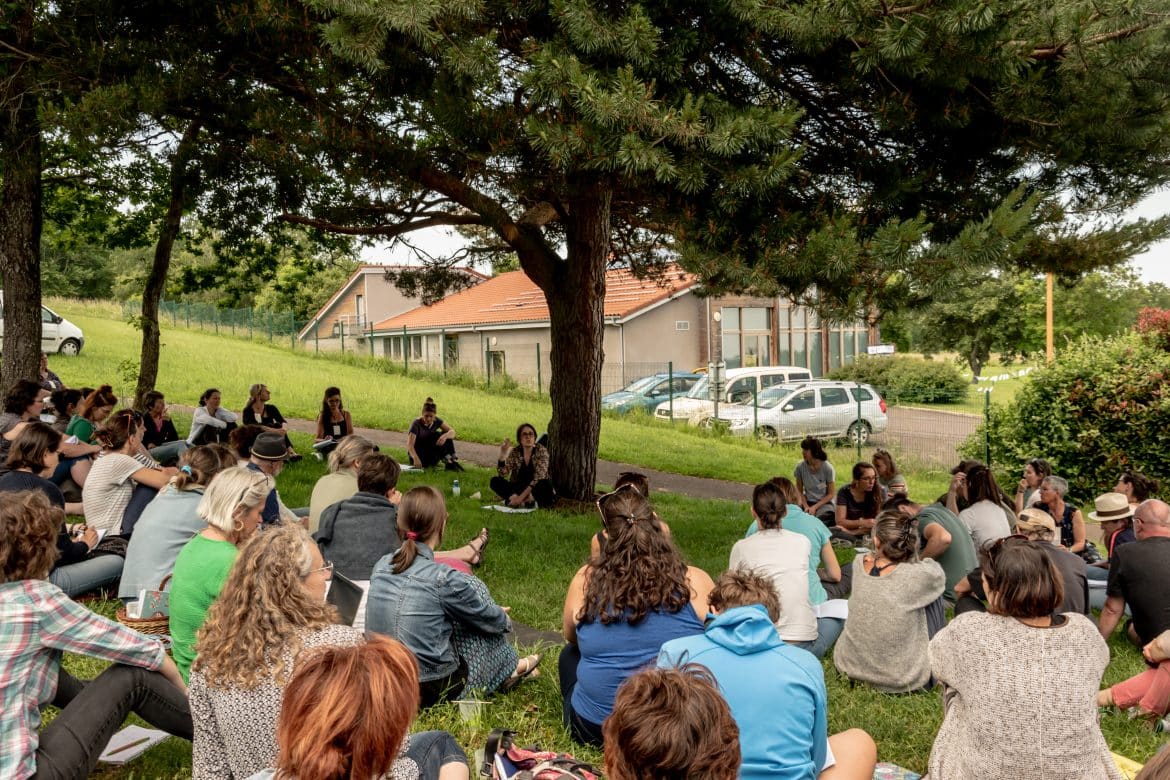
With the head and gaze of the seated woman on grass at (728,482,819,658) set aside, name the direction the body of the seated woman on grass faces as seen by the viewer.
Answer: away from the camera

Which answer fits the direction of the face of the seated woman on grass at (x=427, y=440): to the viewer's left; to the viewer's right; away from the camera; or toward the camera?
toward the camera

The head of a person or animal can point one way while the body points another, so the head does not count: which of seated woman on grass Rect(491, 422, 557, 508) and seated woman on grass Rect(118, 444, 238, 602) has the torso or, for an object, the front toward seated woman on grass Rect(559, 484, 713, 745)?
seated woman on grass Rect(491, 422, 557, 508)

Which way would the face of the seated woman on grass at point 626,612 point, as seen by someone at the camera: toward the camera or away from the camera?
away from the camera

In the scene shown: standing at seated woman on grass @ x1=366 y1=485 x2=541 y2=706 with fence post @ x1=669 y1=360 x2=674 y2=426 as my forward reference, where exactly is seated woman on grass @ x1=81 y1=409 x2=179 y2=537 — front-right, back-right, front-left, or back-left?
front-left

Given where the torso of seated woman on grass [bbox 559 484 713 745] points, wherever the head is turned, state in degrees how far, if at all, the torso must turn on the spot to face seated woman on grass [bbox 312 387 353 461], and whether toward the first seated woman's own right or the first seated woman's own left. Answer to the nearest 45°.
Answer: approximately 45° to the first seated woman's own left

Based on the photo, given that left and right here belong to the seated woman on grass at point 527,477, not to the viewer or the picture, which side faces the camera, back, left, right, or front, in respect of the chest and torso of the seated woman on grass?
front

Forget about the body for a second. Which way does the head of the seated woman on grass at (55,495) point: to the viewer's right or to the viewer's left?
to the viewer's right

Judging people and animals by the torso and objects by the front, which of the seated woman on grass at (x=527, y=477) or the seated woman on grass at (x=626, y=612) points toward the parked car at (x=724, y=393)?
the seated woman on grass at (x=626, y=612)

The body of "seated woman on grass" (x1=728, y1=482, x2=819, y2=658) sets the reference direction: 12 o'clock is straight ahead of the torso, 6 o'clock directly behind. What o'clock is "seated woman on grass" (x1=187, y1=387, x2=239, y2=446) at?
"seated woman on grass" (x1=187, y1=387, x2=239, y2=446) is roughly at 10 o'clock from "seated woman on grass" (x1=728, y1=482, x2=819, y2=658).

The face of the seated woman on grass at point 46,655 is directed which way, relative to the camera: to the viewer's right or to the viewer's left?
to the viewer's right

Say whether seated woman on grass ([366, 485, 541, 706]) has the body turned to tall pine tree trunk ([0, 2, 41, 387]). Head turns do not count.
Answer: no

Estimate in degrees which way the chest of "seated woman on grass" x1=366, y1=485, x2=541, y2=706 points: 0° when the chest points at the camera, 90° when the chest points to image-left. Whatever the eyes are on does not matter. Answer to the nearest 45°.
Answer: approximately 225°

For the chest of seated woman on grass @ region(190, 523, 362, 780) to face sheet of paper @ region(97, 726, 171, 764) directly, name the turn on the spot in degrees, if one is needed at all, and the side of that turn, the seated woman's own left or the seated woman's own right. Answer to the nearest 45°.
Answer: approximately 90° to the seated woman's own left

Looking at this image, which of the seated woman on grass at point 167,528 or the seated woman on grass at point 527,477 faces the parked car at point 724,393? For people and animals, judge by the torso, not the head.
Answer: the seated woman on grass at point 167,528

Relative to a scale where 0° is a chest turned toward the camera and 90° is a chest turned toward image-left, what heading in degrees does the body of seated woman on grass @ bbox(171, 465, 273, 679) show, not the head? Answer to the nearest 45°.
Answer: approximately 225°
